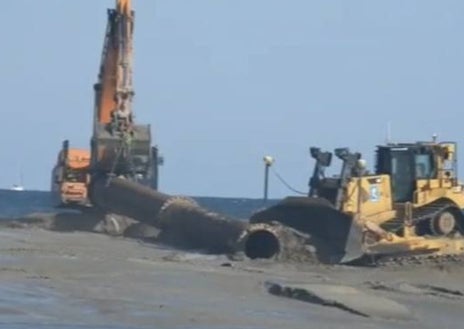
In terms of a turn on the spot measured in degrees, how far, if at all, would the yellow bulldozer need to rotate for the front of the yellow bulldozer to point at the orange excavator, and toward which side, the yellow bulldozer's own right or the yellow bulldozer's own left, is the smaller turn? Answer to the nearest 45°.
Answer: approximately 90° to the yellow bulldozer's own right

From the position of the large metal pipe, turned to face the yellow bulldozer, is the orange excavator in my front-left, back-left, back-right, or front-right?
back-left

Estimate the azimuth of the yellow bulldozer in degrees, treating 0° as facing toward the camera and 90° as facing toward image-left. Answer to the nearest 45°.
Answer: approximately 45°
